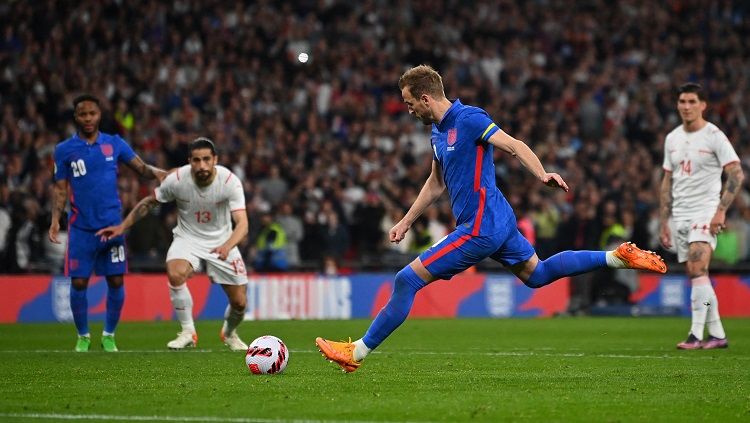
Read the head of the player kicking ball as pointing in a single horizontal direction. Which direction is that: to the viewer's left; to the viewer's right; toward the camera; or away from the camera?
to the viewer's left

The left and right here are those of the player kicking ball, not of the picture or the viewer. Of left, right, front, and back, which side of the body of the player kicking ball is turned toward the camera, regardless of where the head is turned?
left

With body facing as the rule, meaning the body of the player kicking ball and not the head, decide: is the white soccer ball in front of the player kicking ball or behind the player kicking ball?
in front
